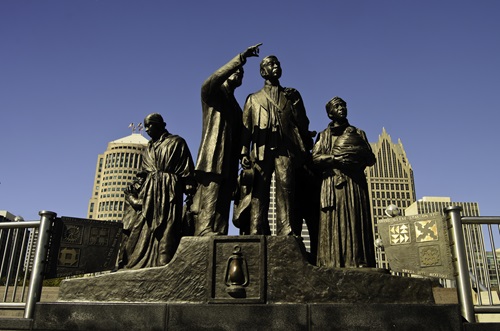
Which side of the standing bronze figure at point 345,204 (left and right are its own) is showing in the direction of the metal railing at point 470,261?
left

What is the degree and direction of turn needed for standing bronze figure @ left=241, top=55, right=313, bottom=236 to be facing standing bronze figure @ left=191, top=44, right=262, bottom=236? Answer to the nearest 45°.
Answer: approximately 90° to its right

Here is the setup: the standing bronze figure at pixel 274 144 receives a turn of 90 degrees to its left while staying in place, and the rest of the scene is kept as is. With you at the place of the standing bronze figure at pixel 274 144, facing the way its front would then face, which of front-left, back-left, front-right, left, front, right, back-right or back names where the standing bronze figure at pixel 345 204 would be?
front

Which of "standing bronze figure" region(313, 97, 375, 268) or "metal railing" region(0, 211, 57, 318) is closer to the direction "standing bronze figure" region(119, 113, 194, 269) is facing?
the metal railing

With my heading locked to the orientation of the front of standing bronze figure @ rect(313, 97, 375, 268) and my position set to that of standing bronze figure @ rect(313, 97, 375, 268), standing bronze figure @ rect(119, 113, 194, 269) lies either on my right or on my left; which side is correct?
on my right

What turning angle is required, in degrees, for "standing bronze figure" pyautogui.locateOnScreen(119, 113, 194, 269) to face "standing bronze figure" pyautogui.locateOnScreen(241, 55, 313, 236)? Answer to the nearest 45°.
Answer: approximately 90° to its left

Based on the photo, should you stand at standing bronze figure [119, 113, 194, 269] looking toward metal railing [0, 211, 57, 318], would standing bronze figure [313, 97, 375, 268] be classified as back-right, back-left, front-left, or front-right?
back-left

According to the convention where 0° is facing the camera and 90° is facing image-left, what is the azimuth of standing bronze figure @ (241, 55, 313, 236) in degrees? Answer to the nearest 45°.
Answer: approximately 0°

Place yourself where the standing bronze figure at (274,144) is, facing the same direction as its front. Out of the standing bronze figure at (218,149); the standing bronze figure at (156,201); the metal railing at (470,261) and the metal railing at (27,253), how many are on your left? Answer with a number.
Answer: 1

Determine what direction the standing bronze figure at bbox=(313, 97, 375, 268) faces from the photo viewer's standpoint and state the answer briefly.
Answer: facing the viewer

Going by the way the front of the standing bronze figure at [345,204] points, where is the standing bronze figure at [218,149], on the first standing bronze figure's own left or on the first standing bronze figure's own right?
on the first standing bronze figure's own right

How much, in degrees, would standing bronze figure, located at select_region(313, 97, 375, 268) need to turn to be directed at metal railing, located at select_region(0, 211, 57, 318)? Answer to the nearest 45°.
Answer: approximately 90° to its right

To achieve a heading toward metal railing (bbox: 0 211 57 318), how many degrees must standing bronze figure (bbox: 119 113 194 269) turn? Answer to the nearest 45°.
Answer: approximately 45° to its right

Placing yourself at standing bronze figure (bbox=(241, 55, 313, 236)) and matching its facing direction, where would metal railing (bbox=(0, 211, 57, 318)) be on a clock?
The metal railing is roughly at 3 o'clock from the standing bronze figure.

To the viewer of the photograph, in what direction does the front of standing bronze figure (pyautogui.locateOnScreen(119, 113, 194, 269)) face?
facing the viewer and to the left of the viewer
